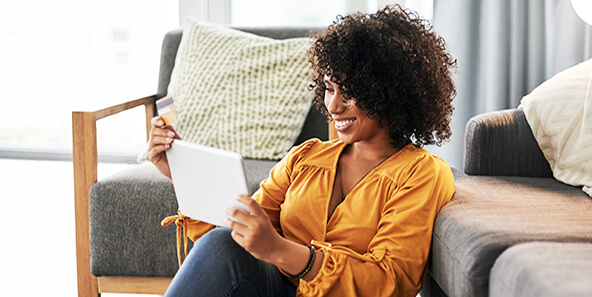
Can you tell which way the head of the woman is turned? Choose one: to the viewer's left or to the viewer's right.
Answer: to the viewer's left

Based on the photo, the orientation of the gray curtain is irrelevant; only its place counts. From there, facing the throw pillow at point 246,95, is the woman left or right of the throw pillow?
left

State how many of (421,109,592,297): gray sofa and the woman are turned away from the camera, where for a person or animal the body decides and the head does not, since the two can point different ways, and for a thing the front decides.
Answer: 0

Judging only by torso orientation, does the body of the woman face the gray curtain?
no

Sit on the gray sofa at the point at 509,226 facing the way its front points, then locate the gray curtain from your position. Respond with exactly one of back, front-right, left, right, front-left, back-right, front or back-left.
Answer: right

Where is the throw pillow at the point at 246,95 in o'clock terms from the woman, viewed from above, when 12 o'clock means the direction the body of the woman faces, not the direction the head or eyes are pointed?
The throw pillow is roughly at 4 o'clock from the woman.

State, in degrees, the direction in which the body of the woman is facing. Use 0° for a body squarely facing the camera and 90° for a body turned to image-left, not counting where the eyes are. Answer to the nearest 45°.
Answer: approximately 45°

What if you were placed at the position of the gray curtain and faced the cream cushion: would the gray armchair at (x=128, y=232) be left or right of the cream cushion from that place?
right
